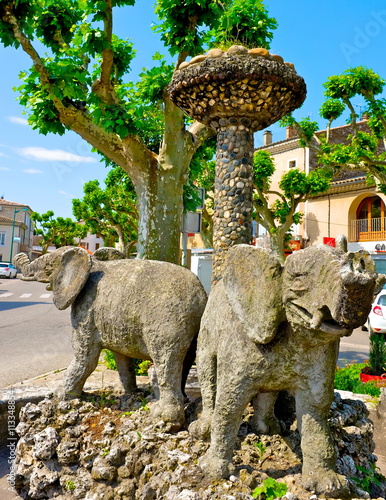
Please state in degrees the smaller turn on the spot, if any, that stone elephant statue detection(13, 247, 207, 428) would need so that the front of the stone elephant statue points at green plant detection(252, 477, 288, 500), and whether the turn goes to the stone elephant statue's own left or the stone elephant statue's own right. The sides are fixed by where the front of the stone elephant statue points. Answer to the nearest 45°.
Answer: approximately 180°

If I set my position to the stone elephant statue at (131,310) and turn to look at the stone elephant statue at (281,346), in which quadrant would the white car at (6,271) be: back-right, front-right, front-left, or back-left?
back-left

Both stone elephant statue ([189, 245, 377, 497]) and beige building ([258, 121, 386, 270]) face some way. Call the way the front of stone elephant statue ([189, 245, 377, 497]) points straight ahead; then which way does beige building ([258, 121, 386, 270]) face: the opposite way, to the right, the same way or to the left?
to the right

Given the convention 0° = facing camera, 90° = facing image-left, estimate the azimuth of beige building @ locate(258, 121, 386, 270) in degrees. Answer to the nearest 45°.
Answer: approximately 45°

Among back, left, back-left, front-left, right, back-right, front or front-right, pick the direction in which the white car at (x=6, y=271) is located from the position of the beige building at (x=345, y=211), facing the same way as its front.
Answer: front-right

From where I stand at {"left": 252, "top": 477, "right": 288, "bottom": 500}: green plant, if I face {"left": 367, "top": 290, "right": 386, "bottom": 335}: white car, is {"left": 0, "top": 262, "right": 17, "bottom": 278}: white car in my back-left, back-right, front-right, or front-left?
front-left

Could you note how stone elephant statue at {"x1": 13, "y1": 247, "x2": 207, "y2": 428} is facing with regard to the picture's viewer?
facing away from the viewer and to the left of the viewer

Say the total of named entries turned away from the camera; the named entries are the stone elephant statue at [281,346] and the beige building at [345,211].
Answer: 0

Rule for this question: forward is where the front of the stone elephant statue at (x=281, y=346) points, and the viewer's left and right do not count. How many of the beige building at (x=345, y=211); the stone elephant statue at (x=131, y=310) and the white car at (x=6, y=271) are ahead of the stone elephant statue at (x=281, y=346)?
0

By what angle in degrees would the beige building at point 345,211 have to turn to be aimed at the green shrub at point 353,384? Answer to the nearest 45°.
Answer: approximately 45° to its left

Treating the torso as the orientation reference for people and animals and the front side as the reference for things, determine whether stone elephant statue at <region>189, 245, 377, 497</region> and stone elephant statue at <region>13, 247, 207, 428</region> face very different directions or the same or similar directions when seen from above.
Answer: very different directions

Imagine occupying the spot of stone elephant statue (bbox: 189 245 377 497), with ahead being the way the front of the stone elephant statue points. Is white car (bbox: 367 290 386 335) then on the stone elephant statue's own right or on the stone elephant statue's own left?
on the stone elephant statue's own left

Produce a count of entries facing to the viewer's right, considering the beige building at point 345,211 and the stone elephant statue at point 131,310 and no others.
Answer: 0
